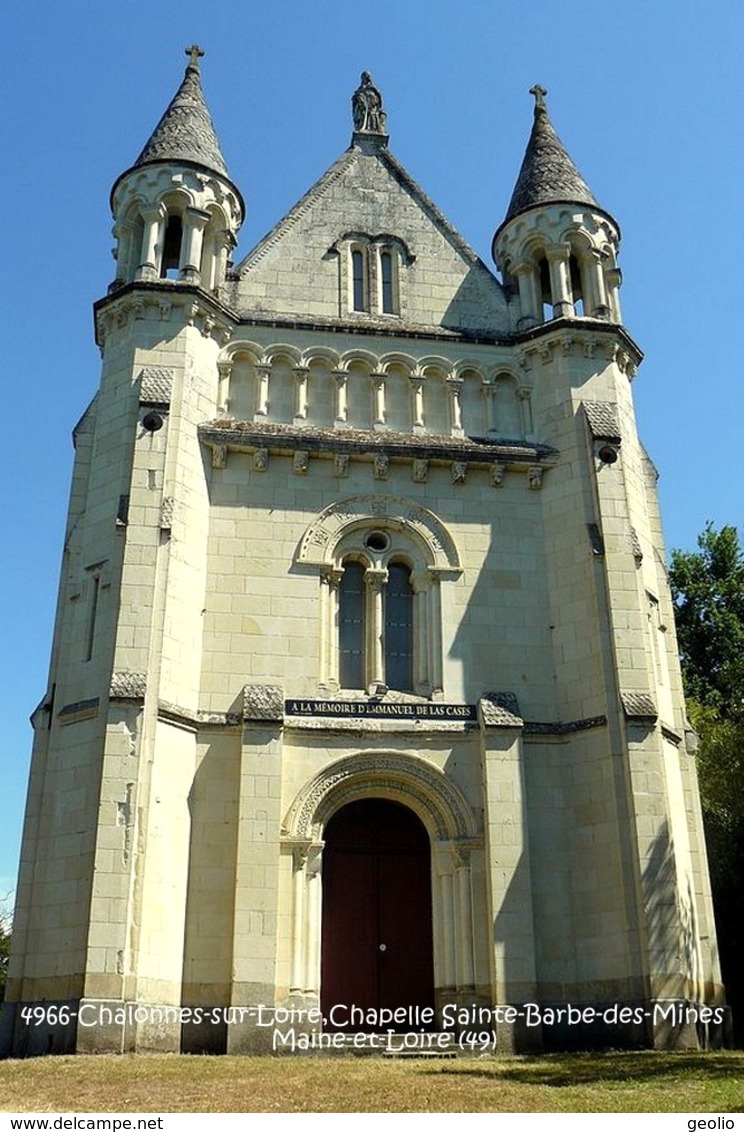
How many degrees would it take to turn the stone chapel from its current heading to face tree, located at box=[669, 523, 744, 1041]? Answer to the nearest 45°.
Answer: approximately 135° to its left

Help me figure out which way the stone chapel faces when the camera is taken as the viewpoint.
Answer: facing the viewer
